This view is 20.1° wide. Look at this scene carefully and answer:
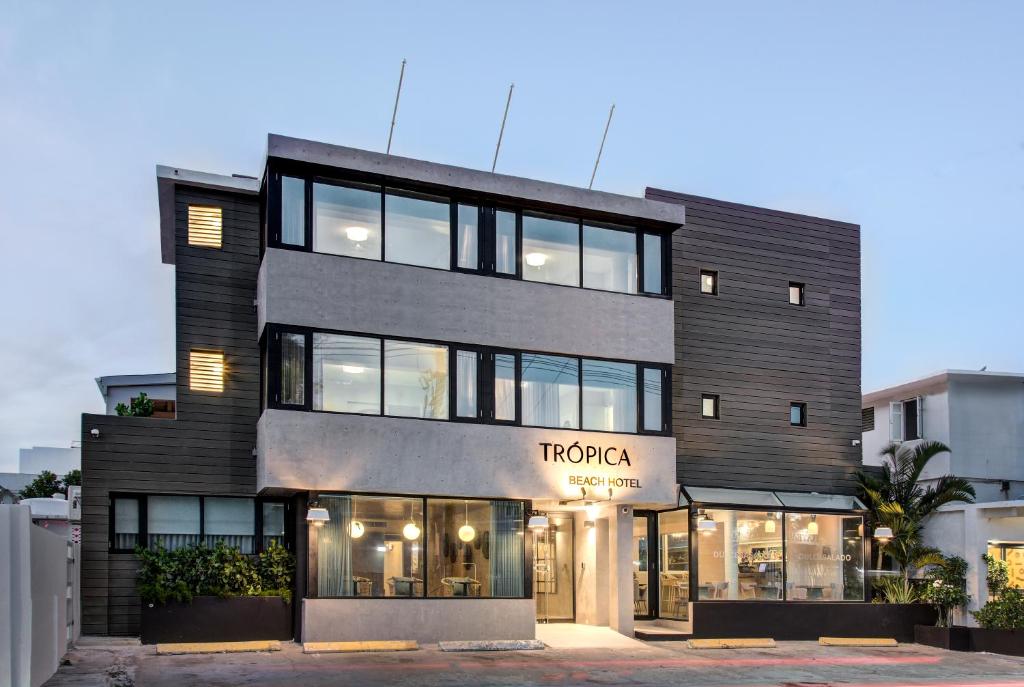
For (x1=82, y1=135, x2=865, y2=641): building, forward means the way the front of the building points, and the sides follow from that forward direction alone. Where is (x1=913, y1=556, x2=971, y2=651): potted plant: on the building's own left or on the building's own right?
on the building's own left

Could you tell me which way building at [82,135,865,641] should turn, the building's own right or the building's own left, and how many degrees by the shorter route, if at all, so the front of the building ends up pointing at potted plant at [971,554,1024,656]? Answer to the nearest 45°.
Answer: approximately 90° to the building's own left

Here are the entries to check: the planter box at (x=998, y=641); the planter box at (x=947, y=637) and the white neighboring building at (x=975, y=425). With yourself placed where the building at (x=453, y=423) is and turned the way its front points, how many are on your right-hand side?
0

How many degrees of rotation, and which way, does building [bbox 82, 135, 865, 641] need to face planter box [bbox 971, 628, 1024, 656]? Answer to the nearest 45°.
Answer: approximately 90° to its left

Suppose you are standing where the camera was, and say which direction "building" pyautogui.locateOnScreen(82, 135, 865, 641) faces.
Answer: facing the viewer

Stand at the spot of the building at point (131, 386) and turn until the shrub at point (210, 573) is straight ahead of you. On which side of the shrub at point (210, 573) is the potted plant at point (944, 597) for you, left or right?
left

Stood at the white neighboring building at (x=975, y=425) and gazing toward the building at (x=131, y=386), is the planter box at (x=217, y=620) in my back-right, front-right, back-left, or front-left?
front-left

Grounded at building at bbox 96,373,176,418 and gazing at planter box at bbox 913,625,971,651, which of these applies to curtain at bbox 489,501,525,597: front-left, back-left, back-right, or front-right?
front-right

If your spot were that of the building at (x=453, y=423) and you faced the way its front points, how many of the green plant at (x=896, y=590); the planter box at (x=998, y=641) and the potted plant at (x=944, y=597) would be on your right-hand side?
0

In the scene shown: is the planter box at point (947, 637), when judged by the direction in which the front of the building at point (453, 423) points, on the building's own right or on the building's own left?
on the building's own left
